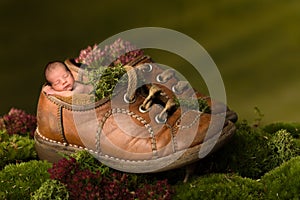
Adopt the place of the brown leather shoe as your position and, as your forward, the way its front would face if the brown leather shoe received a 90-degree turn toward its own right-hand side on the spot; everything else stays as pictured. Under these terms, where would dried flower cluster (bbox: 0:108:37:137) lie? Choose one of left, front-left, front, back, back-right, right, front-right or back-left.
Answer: back-right

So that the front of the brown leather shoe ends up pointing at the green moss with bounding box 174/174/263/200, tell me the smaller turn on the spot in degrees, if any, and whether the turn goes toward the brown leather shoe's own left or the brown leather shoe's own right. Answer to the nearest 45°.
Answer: approximately 45° to the brown leather shoe's own right

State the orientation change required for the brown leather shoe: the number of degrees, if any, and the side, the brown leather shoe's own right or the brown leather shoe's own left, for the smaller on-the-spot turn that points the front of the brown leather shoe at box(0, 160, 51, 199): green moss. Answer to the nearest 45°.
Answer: approximately 180°

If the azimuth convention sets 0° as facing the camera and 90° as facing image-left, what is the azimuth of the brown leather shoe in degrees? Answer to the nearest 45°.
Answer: approximately 270°

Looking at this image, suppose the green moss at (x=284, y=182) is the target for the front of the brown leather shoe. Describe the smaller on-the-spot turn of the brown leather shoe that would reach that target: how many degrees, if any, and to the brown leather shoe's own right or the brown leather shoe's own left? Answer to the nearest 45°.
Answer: approximately 45° to the brown leather shoe's own right
